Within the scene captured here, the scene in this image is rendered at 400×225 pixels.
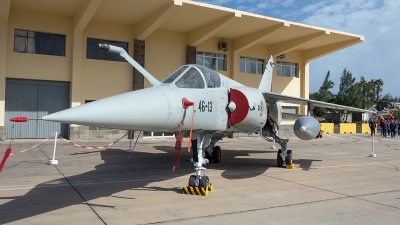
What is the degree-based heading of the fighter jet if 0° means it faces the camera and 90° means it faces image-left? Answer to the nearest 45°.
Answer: approximately 45°
